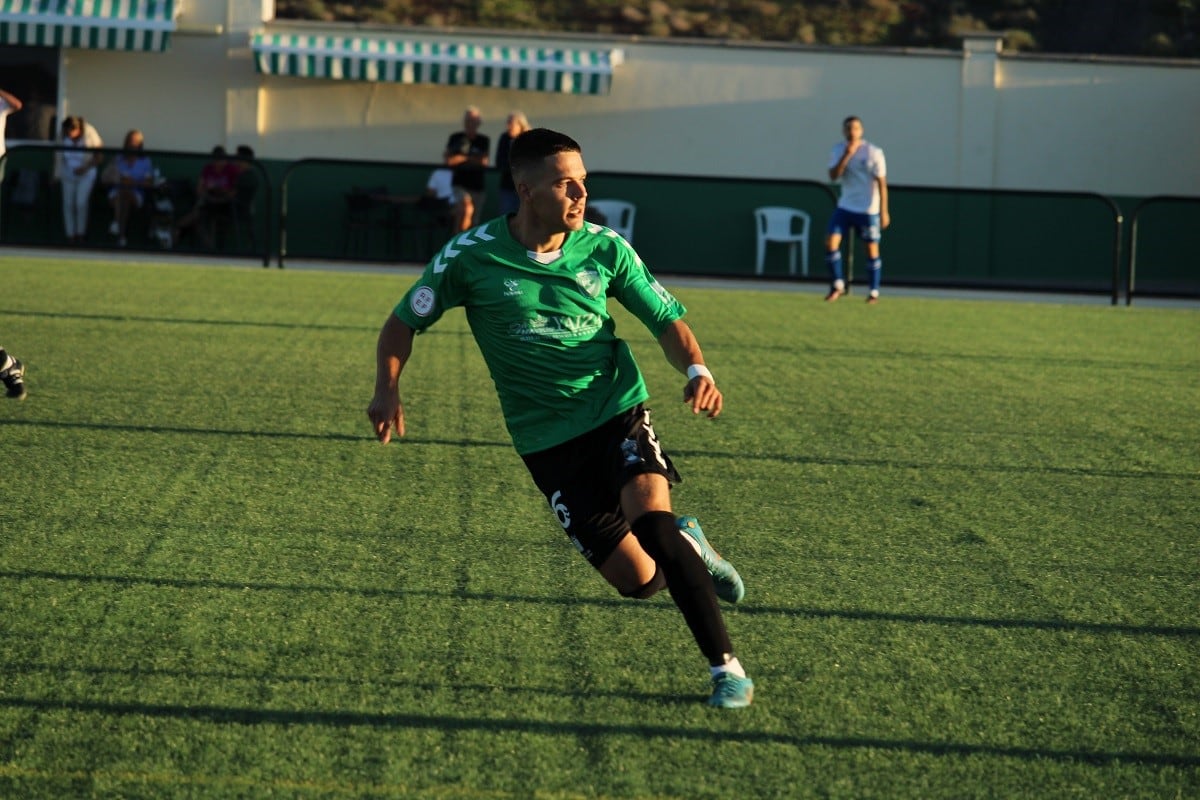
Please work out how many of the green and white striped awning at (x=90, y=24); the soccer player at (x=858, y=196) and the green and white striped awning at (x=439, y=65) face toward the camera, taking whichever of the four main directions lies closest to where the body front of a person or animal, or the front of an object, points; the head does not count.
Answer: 3

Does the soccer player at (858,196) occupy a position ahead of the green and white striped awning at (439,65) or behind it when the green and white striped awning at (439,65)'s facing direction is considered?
ahead

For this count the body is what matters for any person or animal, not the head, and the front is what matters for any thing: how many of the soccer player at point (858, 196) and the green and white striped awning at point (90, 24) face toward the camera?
2

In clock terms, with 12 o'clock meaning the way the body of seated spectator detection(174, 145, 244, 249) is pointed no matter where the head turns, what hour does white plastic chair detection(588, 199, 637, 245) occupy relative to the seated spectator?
The white plastic chair is roughly at 8 o'clock from the seated spectator.

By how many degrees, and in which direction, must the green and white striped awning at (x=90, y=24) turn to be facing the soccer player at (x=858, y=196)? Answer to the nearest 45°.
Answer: approximately 45° to its left

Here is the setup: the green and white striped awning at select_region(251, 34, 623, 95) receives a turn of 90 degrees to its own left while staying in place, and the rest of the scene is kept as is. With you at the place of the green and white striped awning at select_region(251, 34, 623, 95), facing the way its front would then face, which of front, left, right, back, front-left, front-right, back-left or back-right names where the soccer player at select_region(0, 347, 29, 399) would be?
right

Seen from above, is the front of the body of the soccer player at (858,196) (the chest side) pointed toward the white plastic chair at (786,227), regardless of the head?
no

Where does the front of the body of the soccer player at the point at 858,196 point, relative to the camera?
toward the camera

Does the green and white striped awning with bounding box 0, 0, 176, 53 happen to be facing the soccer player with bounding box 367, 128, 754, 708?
yes

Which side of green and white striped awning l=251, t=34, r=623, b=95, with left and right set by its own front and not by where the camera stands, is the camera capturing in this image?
front

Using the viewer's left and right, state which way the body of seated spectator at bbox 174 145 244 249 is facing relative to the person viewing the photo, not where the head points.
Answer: facing the viewer and to the left of the viewer
